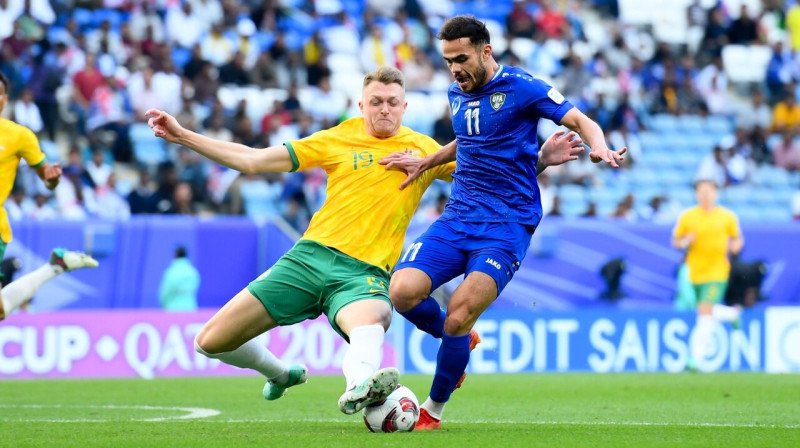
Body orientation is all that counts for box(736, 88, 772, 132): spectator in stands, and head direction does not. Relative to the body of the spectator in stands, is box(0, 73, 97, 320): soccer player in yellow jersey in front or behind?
in front

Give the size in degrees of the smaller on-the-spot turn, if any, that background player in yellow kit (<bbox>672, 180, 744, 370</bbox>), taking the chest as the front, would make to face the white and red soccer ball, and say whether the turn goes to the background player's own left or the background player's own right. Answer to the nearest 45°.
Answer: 0° — they already face it

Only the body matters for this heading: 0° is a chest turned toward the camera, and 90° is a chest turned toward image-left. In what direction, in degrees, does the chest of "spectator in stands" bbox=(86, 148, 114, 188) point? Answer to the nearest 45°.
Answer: approximately 0°

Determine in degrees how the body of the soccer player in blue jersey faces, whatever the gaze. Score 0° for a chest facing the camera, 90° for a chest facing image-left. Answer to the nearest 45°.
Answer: approximately 45°

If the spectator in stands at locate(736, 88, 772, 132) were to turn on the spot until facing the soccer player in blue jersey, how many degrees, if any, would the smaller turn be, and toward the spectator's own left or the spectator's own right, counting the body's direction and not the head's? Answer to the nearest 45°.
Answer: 0° — they already face them

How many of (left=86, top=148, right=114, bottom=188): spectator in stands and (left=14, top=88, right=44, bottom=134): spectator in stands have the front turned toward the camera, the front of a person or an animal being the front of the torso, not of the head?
2

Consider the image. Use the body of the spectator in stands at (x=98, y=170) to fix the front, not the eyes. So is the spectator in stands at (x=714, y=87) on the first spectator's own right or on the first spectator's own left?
on the first spectator's own left

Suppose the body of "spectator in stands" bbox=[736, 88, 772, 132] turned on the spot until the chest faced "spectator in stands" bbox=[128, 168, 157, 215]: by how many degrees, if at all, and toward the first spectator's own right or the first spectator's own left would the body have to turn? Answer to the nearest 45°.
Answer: approximately 45° to the first spectator's own right

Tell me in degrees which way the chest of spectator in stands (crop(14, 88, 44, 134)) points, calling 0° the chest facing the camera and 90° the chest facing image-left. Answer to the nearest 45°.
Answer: approximately 0°

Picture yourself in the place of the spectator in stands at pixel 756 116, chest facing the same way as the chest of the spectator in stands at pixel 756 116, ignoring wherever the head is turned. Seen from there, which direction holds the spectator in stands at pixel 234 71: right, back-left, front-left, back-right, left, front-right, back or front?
front-right

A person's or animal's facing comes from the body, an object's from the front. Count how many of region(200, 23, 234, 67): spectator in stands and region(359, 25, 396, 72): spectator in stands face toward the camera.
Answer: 2

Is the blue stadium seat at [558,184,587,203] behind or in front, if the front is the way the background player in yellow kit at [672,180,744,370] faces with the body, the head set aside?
behind

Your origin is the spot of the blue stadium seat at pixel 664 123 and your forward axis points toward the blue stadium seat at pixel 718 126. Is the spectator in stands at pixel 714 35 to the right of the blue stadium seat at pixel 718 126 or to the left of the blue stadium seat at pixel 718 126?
left
